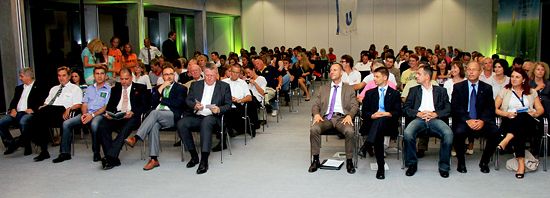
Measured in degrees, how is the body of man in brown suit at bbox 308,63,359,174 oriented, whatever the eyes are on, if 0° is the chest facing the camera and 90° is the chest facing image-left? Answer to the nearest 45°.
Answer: approximately 0°

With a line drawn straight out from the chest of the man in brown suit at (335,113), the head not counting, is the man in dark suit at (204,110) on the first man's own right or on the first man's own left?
on the first man's own right

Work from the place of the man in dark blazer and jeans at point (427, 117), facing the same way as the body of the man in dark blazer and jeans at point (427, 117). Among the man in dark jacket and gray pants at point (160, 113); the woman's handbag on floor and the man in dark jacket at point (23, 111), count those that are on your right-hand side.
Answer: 2

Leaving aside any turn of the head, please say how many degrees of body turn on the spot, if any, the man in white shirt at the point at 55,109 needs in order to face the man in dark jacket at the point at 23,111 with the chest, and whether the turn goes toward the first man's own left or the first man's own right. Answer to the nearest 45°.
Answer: approximately 90° to the first man's own right

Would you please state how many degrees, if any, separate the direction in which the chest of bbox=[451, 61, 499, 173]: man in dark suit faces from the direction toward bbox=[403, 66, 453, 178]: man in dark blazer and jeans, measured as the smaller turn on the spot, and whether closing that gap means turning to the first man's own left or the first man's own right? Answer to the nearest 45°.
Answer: approximately 90° to the first man's own right

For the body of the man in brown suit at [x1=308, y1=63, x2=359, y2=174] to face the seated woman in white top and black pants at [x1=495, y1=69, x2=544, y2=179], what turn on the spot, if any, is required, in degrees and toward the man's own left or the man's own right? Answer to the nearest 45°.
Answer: approximately 90° to the man's own left

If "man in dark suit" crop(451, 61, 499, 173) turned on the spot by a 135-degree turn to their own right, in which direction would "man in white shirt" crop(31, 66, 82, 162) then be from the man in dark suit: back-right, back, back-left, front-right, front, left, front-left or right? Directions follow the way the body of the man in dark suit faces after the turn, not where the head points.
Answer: front-left

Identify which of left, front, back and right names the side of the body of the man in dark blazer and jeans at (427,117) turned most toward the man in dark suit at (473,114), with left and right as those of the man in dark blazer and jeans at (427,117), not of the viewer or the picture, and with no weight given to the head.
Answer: left

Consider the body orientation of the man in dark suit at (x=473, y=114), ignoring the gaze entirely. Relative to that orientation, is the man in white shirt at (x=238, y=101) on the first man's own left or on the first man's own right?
on the first man's own right

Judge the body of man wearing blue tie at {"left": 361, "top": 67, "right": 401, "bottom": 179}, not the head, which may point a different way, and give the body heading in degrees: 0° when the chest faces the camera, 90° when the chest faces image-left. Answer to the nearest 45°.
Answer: approximately 0°
